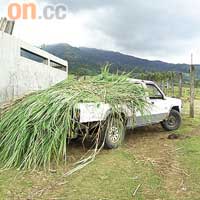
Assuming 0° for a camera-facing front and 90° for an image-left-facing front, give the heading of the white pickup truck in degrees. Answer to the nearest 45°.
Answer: approximately 225°
